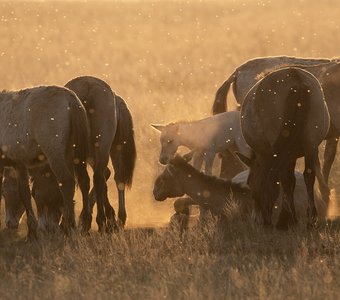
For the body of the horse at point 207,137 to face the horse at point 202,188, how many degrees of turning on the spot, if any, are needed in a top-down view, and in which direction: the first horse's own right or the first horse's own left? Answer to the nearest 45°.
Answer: approximately 90° to the first horse's own left

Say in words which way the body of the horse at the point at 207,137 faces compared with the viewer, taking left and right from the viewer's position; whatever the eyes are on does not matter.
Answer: facing to the left of the viewer

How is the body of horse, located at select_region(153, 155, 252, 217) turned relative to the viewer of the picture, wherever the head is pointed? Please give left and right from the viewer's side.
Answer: facing to the left of the viewer
